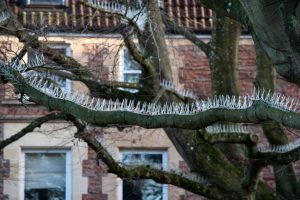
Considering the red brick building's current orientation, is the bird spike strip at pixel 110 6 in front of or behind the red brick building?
in front

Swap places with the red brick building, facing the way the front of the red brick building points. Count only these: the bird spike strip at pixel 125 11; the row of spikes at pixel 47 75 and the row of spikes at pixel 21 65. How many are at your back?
0

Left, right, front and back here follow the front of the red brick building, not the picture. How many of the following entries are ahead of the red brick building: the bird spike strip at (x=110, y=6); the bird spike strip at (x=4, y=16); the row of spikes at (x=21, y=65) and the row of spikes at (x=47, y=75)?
4

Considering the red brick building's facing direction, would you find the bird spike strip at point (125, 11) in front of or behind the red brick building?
in front

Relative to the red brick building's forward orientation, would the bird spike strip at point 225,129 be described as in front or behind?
in front

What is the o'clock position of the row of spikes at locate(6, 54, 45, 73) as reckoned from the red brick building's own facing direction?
The row of spikes is roughly at 12 o'clock from the red brick building.

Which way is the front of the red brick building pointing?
toward the camera

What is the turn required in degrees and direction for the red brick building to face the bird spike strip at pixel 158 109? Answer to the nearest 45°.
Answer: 0° — it already faces it
